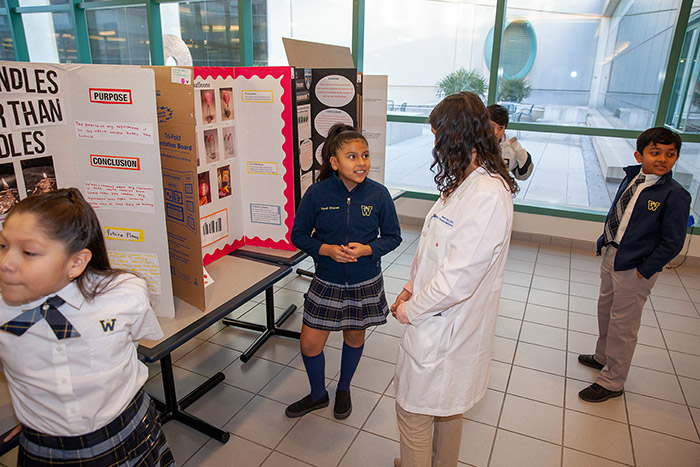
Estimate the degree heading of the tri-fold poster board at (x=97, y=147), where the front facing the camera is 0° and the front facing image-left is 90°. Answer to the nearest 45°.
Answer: approximately 315°

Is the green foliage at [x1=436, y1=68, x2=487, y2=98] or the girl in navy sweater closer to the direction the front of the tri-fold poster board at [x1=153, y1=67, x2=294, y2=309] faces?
the girl in navy sweater

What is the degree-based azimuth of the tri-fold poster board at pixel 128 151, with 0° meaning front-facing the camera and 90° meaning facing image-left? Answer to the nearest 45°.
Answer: approximately 315°

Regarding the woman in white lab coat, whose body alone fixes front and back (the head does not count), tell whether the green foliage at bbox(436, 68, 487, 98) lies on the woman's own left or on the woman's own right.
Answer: on the woman's own right

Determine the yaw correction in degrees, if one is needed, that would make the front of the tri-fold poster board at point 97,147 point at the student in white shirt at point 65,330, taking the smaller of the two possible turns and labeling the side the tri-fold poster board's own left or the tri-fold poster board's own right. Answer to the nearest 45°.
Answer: approximately 45° to the tri-fold poster board's own right

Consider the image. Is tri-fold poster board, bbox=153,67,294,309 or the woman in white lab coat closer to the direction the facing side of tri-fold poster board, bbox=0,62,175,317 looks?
the woman in white lab coat

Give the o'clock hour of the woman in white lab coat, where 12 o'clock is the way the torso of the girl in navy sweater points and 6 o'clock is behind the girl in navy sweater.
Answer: The woman in white lab coat is roughly at 11 o'clock from the girl in navy sweater.
